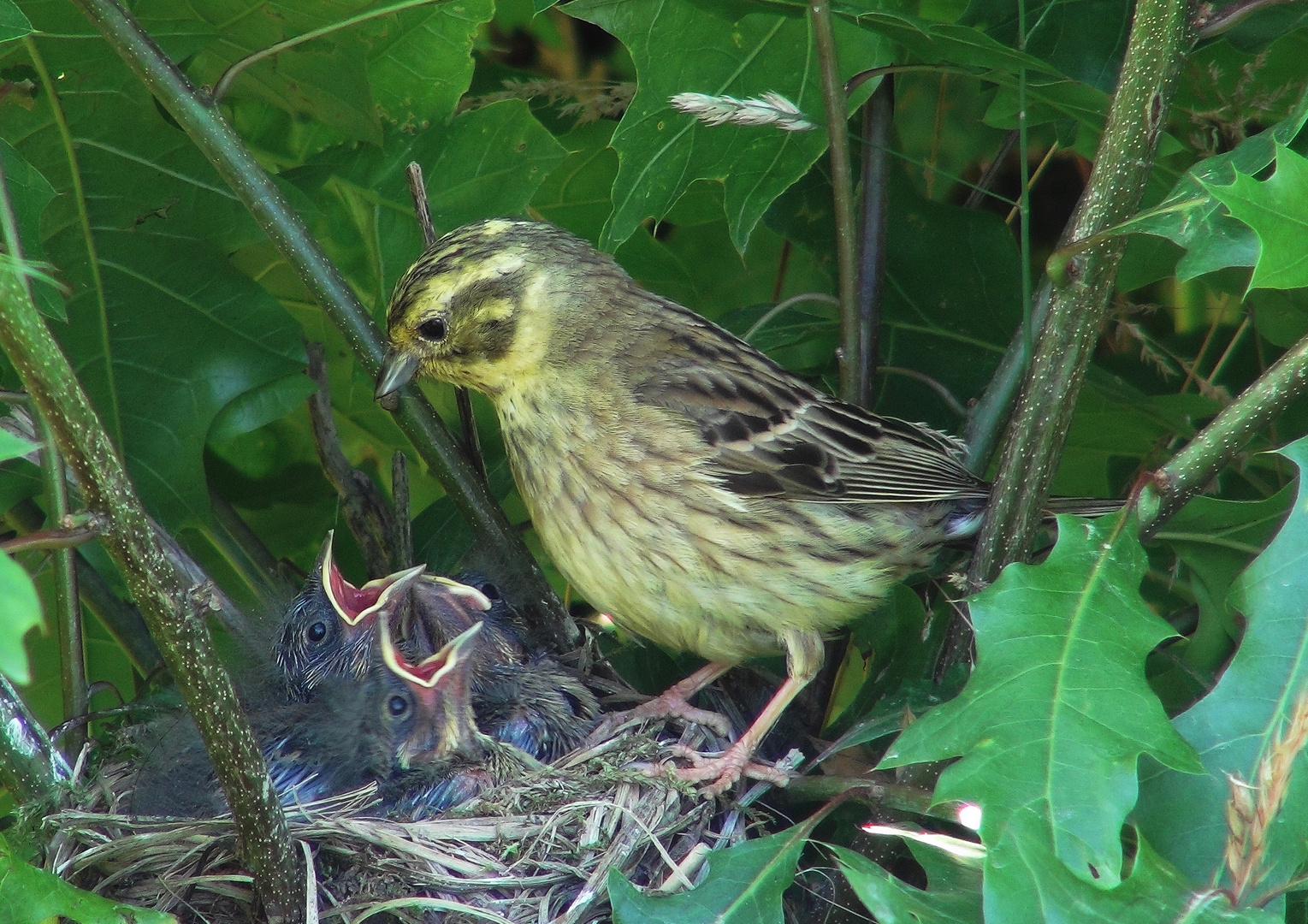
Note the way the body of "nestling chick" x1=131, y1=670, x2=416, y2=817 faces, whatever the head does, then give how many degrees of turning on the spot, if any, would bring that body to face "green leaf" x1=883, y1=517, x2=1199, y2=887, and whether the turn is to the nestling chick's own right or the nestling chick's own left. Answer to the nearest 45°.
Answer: approximately 45° to the nestling chick's own right

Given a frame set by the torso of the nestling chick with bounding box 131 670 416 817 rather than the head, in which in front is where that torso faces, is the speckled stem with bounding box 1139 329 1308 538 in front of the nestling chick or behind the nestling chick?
in front

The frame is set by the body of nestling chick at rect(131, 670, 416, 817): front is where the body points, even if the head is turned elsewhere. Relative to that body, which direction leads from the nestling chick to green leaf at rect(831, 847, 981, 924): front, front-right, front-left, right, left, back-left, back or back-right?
front-right

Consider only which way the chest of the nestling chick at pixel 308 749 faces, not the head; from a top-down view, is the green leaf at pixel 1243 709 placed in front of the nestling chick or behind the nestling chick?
in front

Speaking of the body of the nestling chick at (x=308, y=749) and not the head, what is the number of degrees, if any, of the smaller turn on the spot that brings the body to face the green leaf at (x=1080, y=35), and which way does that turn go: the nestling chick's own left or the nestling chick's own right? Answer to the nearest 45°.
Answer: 0° — it already faces it

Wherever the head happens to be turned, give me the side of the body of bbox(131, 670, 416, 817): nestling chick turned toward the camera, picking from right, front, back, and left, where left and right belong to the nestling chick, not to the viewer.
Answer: right
